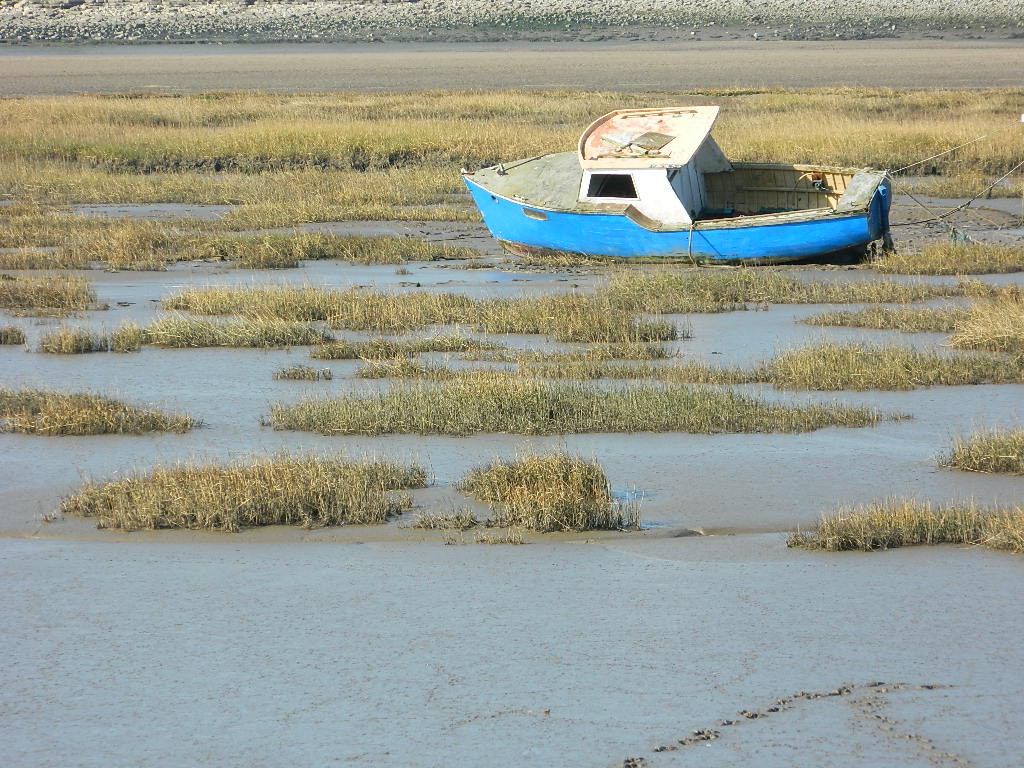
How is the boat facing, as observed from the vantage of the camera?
facing to the left of the viewer

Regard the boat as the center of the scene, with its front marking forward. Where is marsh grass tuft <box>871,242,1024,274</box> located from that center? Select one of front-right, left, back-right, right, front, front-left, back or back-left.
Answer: back

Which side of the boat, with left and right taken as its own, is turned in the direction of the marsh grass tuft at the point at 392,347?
left

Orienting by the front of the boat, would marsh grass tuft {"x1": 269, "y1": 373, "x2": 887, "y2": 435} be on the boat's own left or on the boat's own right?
on the boat's own left

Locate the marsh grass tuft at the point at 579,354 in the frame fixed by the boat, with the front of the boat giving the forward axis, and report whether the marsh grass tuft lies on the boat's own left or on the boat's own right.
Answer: on the boat's own left

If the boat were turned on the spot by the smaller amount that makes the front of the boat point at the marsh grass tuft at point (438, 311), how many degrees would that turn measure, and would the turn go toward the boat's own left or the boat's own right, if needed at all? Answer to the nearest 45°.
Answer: approximately 45° to the boat's own left

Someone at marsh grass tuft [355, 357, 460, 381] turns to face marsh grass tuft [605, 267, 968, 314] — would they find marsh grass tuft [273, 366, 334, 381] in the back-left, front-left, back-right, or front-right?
back-left

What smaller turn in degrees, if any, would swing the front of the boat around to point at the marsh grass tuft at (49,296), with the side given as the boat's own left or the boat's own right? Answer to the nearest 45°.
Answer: approximately 45° to the boat's own left
